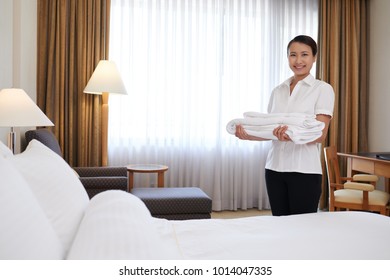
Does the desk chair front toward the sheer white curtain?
no

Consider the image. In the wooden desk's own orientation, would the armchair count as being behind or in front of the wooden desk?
in front

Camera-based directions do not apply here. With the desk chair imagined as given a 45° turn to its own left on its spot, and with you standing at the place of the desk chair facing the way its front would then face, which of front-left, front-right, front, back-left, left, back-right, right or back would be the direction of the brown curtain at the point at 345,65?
front-left

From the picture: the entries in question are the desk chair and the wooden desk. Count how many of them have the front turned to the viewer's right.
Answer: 1

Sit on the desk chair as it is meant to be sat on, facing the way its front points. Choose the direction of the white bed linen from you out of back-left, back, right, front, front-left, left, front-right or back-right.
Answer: right

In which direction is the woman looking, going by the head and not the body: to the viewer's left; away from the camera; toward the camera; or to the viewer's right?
toward the camera

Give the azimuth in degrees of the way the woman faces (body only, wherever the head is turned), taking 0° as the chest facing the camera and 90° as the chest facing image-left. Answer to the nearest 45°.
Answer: approximately 45°

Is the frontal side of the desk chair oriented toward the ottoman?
no

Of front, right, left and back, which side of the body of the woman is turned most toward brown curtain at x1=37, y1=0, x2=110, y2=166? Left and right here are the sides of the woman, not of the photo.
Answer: right

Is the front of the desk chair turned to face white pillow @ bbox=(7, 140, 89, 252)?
no

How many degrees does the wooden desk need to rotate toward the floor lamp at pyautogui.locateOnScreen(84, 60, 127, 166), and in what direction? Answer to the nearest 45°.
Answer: approximately 45° to its right

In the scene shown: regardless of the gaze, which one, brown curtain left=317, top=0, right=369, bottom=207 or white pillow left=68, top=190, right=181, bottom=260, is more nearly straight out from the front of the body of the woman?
the white pillow

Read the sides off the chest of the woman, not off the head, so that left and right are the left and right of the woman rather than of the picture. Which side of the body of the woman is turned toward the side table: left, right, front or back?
right

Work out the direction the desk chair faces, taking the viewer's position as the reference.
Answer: facing to the right of the viewer
